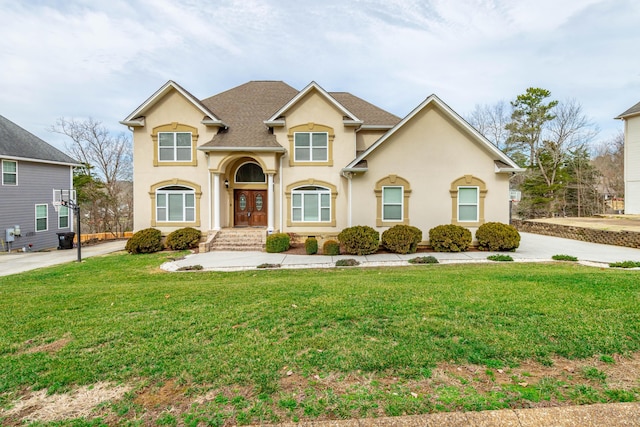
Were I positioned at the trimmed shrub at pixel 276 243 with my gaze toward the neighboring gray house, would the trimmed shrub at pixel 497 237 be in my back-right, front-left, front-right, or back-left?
back-right

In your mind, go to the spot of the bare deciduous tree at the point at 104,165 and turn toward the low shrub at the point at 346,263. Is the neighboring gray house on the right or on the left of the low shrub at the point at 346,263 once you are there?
right

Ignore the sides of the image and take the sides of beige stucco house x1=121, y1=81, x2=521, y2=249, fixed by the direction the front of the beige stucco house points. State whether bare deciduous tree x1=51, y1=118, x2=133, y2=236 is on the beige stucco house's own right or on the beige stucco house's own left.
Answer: on the beige stucco house's own right

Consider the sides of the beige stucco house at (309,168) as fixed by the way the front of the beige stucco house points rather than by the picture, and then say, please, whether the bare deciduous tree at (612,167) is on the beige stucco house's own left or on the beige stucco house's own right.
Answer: on the beige stucco house's own left

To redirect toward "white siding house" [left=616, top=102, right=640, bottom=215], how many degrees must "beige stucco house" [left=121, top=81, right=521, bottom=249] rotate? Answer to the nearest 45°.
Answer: approximately 90° to its left

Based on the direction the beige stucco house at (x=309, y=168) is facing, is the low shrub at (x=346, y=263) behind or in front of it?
in front
